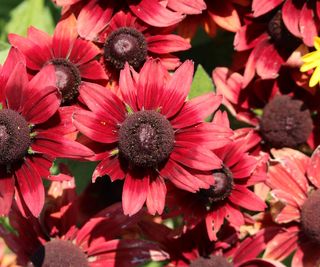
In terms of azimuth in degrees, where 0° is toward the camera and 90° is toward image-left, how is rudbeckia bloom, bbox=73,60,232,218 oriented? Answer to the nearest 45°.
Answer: approximately 0°

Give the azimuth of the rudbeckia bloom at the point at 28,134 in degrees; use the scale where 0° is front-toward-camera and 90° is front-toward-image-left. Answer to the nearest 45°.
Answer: approximately 0°

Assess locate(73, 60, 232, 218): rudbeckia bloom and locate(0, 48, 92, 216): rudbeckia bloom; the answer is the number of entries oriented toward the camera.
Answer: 2

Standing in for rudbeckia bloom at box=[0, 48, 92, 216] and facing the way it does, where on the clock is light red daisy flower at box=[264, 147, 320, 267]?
The light red daisy flower is roughly at 9 o'clock from the rudbeckia bloom.

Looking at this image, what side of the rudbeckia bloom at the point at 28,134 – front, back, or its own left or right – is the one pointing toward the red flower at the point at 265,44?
left
